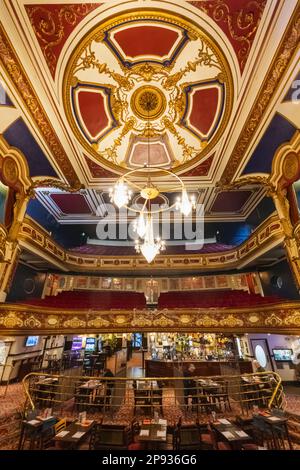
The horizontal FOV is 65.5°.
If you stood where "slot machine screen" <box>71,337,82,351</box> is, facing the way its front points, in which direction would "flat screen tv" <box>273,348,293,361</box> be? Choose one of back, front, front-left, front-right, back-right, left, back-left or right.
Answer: front-left

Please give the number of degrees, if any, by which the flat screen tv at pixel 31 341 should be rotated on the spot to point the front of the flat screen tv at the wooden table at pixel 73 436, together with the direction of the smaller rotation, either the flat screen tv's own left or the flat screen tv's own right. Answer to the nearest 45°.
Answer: approximately 45° to the flat screen tv's own right

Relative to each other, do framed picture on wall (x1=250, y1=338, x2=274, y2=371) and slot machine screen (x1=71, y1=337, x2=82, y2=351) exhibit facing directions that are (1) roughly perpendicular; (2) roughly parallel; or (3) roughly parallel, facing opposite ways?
roughly perpendicular

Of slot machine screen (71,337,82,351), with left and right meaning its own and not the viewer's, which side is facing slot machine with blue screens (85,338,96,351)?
left

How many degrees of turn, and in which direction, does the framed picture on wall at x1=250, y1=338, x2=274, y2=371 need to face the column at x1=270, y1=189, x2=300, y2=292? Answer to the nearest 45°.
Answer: approximately 45° to its left

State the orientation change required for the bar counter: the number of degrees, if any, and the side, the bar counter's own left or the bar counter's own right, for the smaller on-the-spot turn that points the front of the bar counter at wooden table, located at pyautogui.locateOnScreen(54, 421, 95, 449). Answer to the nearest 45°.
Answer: approximately 45° to the bar counter's own right

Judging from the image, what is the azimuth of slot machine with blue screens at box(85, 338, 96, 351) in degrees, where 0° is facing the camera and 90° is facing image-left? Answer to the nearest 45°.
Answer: approximately 0°

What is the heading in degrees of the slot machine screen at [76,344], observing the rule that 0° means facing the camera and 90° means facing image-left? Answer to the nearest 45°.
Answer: approximately 0°

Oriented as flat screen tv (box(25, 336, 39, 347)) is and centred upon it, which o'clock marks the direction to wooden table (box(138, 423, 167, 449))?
The wooden table is roughly at 1 o'clock from the flat screen tv.

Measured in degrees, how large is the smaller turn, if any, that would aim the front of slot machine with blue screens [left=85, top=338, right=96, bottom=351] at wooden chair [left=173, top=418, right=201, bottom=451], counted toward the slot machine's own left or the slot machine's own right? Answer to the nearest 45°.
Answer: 0° — it already faces it

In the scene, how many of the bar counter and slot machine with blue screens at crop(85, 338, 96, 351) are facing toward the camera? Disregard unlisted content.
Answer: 2

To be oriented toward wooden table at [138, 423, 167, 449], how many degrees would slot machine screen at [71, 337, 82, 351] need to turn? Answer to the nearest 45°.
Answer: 0° — it already faces it

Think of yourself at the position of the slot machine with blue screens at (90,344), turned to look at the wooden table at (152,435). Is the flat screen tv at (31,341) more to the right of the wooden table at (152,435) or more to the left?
right
